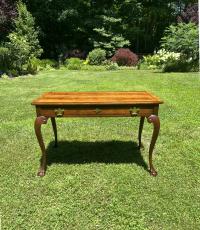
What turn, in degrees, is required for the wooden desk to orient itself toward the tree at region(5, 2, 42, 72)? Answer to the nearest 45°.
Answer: approximately 180°

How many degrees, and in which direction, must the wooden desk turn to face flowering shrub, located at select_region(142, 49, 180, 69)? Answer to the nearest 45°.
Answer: approximately 180°

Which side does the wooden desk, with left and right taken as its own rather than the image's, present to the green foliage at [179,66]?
back

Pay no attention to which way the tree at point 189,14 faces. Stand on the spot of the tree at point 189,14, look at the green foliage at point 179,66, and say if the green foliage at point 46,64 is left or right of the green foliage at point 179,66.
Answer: right

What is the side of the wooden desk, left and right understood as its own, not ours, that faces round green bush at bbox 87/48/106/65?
back

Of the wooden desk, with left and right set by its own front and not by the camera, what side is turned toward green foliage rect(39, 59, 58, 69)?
back

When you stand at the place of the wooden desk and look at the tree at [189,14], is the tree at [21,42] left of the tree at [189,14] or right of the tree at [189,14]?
left

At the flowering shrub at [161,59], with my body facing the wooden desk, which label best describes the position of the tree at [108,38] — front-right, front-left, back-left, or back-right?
back-right

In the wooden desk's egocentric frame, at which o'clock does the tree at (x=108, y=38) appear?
The tree is roughly at 6 o'clock from the wooden desk.

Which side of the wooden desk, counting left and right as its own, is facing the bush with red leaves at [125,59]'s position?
back

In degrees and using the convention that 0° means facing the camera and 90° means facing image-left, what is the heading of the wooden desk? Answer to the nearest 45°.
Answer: approximately 0°
